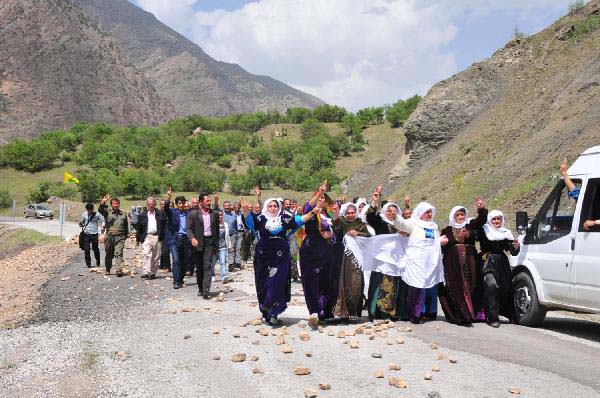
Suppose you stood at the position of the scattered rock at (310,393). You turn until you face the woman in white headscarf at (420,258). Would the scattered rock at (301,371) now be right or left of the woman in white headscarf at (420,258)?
left

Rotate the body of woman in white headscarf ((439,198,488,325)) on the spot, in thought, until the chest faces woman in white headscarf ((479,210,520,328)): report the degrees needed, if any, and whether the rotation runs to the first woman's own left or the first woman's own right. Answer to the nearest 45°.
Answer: approximately 135° to the first woman's own left

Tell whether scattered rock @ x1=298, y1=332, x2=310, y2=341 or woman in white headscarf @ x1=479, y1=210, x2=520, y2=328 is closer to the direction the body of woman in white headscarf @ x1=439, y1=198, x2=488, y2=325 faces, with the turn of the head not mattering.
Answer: the scattered rock

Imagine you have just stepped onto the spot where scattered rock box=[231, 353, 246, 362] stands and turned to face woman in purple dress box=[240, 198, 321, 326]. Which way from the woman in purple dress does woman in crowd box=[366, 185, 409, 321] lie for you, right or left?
right

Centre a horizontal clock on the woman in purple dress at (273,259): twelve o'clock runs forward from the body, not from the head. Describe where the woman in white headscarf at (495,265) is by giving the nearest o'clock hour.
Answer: The woman in white headscarf is roughly at 9 o'clock from the woman in purple dress.

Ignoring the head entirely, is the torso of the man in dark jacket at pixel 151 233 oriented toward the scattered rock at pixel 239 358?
yes

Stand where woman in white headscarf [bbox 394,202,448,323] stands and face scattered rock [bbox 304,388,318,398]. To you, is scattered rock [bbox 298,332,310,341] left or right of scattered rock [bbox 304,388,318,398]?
right

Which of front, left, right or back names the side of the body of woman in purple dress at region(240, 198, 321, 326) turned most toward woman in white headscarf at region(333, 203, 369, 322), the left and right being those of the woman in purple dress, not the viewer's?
left

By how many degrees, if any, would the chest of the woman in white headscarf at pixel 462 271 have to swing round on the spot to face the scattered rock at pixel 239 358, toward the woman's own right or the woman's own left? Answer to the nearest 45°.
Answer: approximately 45° to the woman's own right

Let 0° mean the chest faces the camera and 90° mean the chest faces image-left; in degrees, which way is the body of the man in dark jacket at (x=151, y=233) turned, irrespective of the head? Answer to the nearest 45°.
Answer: approximately 0°

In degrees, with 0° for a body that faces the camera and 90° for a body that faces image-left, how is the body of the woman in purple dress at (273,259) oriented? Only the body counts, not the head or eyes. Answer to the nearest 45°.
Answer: approximately 0°
